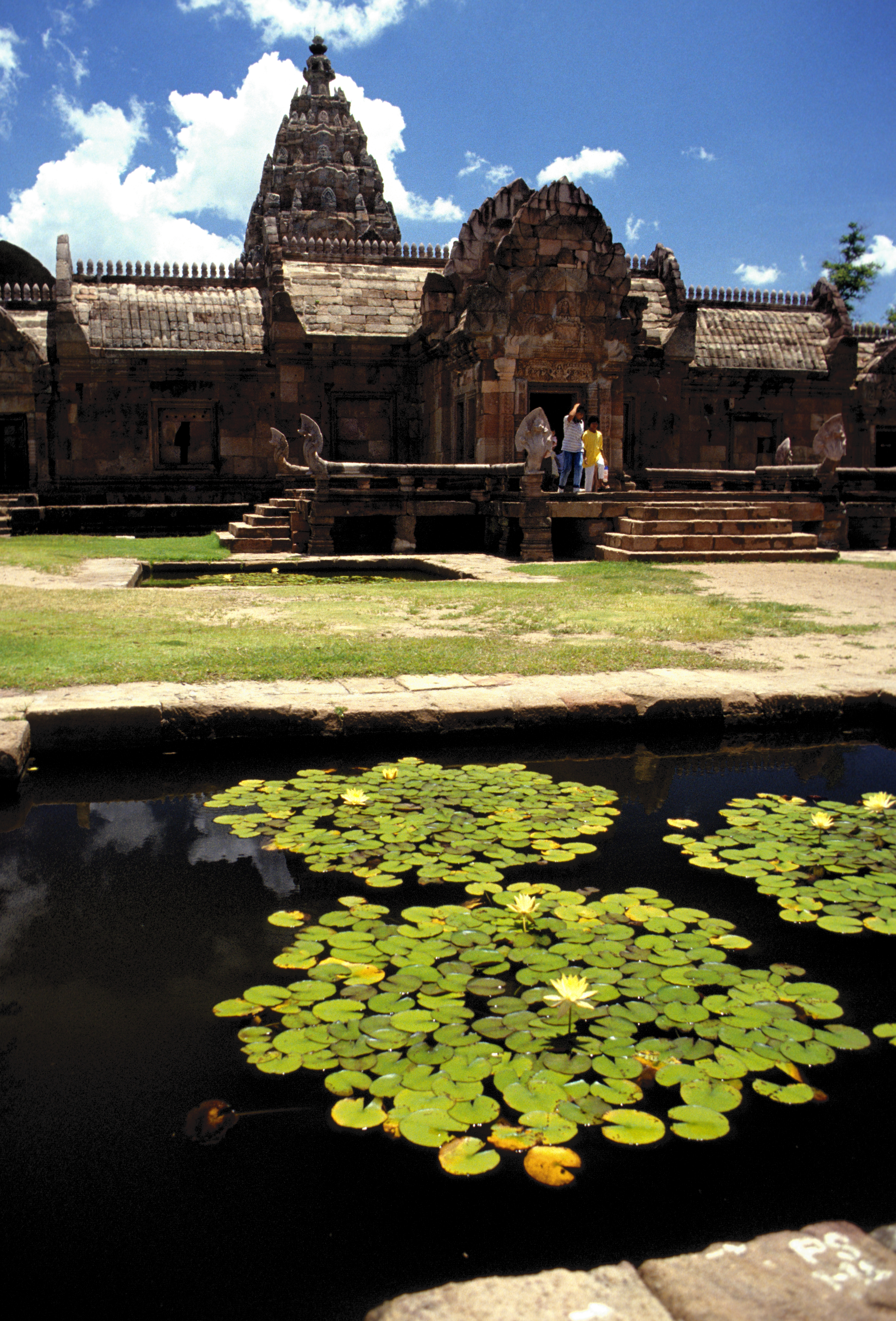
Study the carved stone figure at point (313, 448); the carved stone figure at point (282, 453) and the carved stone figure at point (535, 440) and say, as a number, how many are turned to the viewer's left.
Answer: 2

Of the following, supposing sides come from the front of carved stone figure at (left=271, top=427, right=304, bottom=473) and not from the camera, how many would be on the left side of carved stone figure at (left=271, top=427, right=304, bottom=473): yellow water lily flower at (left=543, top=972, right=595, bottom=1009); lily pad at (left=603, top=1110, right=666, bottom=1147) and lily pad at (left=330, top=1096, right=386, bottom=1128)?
3

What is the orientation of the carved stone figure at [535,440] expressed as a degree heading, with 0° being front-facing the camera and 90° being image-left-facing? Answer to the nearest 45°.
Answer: approximately 0°

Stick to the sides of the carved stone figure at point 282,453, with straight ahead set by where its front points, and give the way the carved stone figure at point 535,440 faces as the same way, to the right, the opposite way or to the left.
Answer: to the left

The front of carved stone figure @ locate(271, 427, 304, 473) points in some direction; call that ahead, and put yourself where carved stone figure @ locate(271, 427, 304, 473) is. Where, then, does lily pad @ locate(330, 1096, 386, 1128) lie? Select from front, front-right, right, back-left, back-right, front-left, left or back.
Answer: left

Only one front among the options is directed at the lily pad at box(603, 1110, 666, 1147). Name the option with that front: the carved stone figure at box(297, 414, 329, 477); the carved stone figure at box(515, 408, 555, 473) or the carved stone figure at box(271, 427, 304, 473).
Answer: the carved stone figure at box(515, 408, 555, 473)

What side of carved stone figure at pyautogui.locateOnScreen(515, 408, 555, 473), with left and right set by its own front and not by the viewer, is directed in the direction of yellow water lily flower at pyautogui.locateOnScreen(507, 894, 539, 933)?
front

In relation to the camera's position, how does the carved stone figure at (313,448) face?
facing to the left of the viewer

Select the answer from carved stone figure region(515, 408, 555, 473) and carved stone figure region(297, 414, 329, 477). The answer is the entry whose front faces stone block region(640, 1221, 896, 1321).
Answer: carved stone figure region(515, 408, 555, 473)
